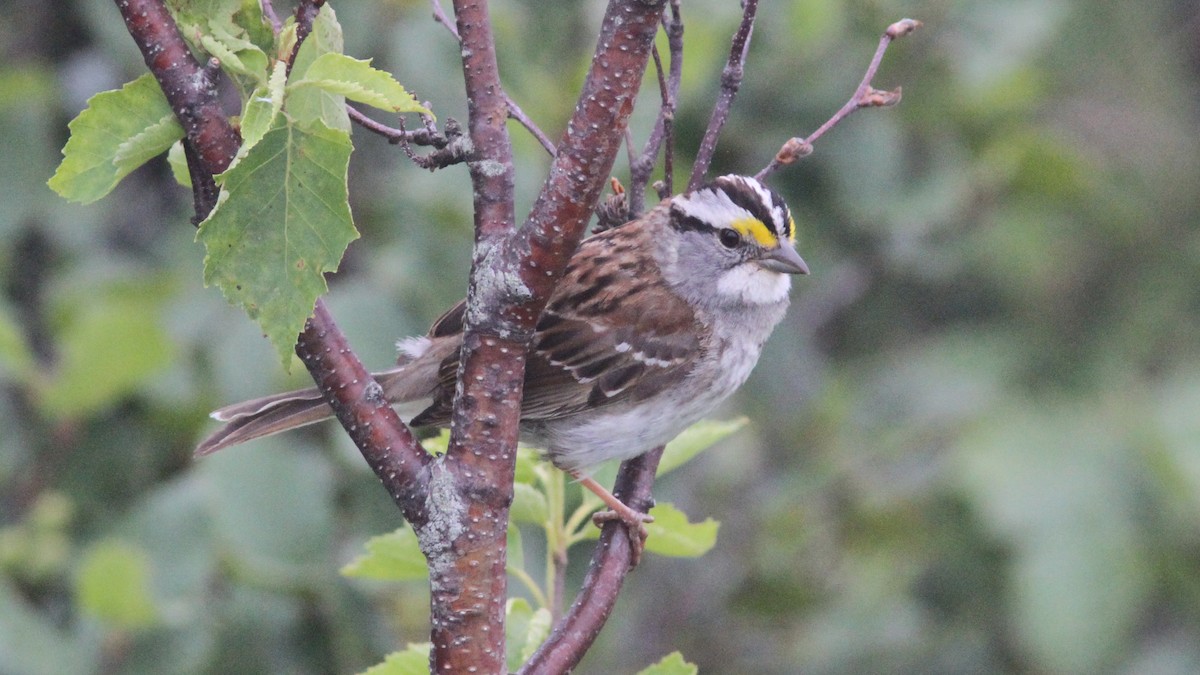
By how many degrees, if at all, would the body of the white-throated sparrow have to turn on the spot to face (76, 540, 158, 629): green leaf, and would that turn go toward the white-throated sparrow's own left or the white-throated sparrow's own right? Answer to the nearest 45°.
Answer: approximately 180°

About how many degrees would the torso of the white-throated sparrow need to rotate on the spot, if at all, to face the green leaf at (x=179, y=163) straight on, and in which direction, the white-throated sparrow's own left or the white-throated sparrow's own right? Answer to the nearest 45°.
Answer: approximately 135° to the white-throated sparrow's own right

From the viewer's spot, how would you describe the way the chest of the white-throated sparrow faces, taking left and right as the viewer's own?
facing to the right of the viewer

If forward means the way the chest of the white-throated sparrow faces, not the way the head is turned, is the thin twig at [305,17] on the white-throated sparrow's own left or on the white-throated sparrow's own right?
on the white-throated sparrow's own right

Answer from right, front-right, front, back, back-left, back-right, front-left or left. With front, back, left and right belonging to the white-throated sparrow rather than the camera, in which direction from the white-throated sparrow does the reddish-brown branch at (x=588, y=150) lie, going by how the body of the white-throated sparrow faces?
right
